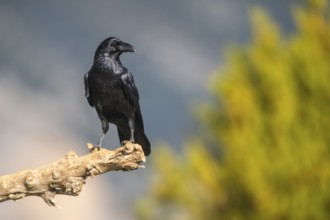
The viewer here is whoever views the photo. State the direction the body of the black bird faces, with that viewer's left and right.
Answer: facing the viewer and to the left of the viewer
